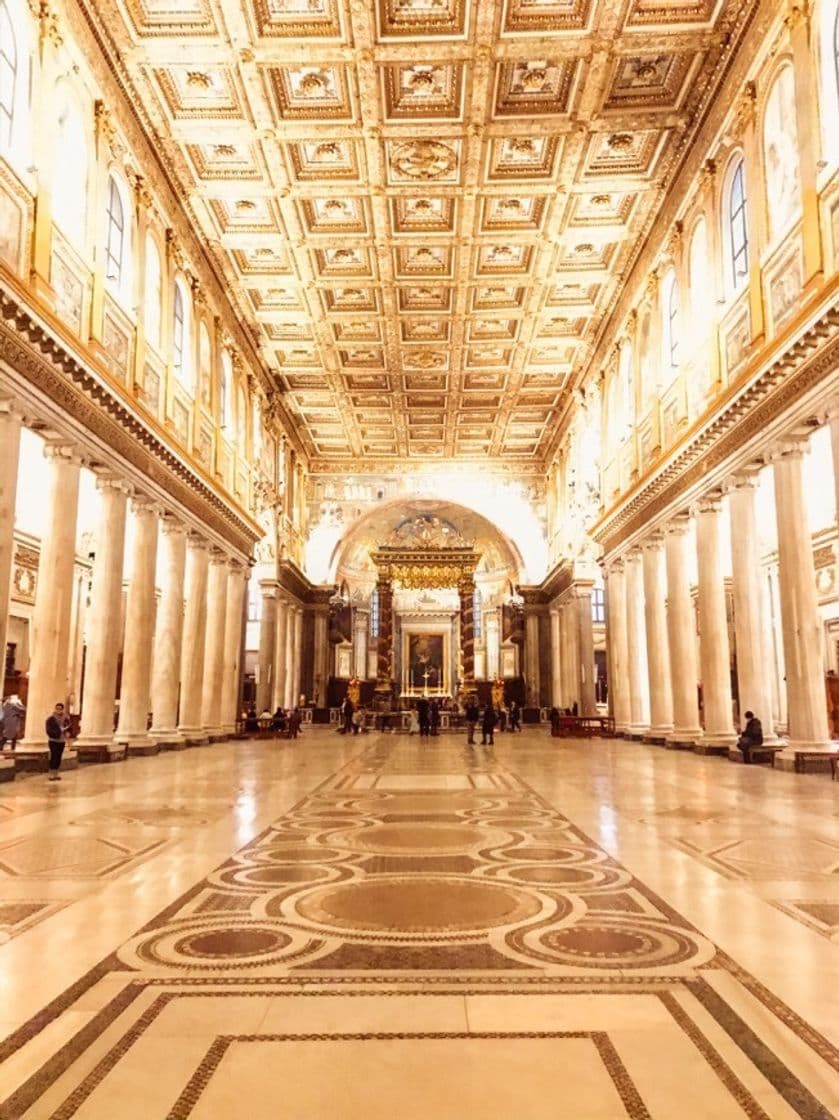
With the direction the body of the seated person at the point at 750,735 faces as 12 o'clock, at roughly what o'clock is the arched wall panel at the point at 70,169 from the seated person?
The arched wall panel is roughly at 11 o'clock from the seated person.

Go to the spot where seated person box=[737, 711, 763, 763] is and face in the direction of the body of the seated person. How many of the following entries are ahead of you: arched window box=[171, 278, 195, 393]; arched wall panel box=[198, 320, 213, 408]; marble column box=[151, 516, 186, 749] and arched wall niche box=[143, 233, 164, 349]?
4

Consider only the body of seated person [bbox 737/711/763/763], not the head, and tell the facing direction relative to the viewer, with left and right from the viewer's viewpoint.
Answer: facing to the left of the viewer

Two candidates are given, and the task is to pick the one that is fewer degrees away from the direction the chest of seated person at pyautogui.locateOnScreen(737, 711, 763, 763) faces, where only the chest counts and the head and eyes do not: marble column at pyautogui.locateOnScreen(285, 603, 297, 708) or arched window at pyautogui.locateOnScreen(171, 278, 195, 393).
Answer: the arched window

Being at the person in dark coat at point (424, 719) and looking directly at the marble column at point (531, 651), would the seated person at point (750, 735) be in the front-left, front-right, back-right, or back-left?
back-right

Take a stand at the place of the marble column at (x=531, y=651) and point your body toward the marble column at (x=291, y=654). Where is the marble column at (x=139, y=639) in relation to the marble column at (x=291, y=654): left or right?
left

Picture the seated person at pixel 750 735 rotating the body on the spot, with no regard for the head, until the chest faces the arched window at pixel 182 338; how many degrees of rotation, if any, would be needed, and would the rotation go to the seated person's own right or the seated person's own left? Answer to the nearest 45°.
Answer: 0° — they already face it

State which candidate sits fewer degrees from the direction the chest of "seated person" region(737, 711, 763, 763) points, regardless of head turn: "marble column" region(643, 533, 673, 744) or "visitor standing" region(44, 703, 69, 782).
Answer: the visitor standing

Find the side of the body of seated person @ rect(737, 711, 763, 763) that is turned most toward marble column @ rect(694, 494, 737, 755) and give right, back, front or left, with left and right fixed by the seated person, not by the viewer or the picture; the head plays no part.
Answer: right

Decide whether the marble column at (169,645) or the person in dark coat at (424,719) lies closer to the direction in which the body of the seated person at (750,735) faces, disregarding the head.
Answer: the marble column

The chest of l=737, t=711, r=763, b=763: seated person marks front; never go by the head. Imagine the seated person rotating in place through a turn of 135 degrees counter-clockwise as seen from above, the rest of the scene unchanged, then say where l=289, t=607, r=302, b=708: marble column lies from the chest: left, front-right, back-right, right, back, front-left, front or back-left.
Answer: back

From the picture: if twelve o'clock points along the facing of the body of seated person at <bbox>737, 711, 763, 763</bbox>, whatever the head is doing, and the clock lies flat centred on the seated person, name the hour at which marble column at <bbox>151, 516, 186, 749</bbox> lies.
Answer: The marble column is roughly at 12 o'clock from the seated person.

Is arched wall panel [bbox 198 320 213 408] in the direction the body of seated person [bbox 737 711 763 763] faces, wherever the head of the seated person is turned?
yes
